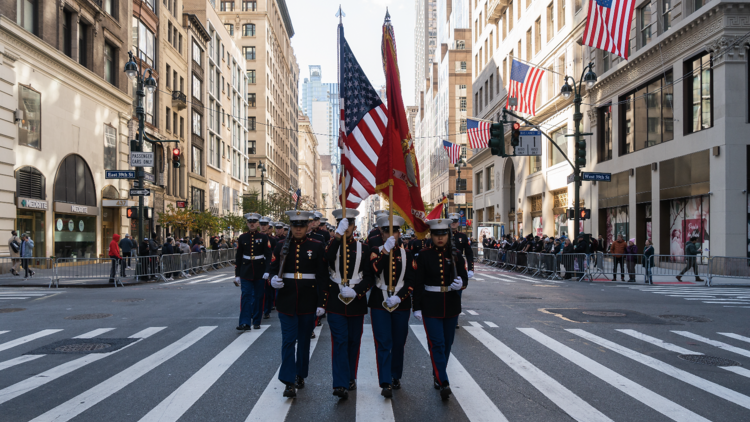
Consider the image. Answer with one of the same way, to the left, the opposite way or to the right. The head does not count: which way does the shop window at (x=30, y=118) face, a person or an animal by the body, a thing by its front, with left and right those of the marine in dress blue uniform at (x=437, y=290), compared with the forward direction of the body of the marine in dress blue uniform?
to the left

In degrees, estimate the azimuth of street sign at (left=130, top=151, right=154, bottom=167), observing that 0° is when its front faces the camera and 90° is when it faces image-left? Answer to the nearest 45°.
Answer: approximately 0°

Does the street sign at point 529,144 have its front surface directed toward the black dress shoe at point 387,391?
yes

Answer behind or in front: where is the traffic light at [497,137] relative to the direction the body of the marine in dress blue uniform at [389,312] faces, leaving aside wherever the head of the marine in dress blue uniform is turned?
behind

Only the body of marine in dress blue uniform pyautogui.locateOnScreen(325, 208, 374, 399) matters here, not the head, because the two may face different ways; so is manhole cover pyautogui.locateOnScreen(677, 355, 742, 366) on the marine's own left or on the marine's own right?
on the marine's own left

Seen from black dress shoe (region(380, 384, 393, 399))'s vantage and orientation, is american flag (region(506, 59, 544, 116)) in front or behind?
behind

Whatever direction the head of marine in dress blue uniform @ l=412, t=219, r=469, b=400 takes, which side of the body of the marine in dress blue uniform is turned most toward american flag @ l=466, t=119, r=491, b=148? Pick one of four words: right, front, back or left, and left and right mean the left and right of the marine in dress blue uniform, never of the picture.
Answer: back

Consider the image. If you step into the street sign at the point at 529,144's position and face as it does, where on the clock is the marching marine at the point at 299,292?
The marching marine is roughly at 12 o'clock from the street sign.

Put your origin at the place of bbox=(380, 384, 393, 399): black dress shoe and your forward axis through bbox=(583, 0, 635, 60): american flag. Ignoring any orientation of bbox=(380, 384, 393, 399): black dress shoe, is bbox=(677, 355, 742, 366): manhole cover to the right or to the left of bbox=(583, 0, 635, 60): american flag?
right

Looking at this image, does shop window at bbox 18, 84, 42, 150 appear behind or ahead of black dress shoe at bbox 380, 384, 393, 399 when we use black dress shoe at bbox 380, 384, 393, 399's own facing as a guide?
behind
